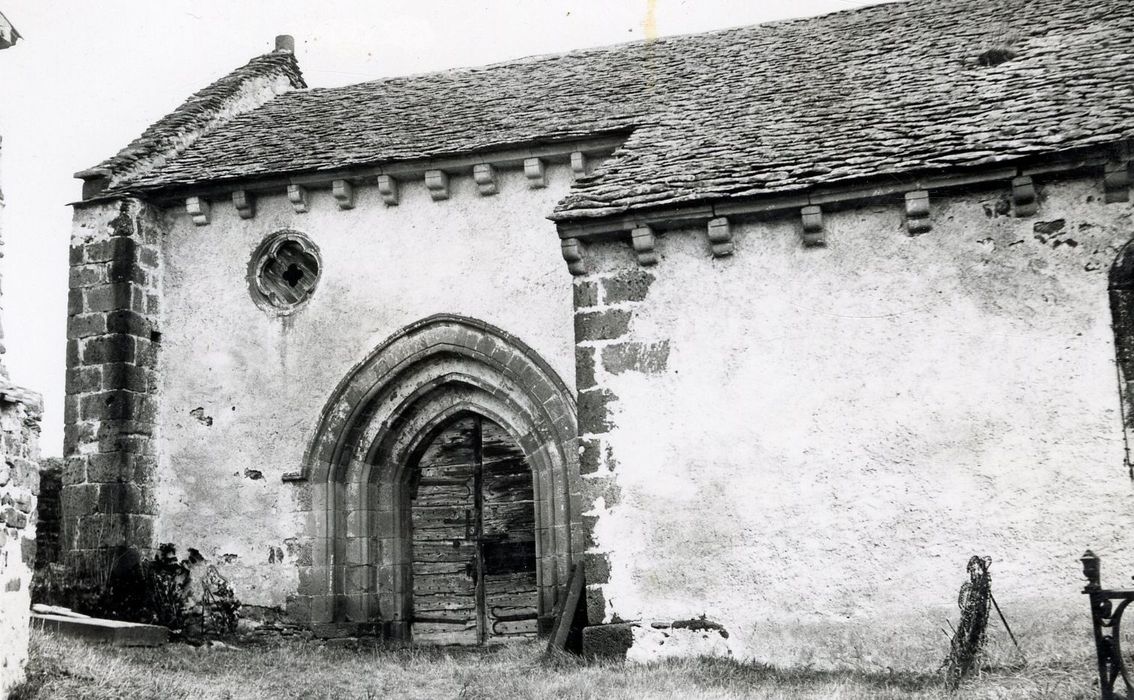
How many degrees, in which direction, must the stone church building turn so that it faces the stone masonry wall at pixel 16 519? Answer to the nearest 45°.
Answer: approximately 45° to its right

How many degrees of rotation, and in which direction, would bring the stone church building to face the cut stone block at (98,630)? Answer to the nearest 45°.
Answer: approximately 90° to its right

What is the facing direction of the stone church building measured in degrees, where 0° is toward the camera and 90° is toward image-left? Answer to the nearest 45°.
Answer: approximately 0°

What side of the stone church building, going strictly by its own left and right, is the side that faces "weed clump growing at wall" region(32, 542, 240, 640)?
right
